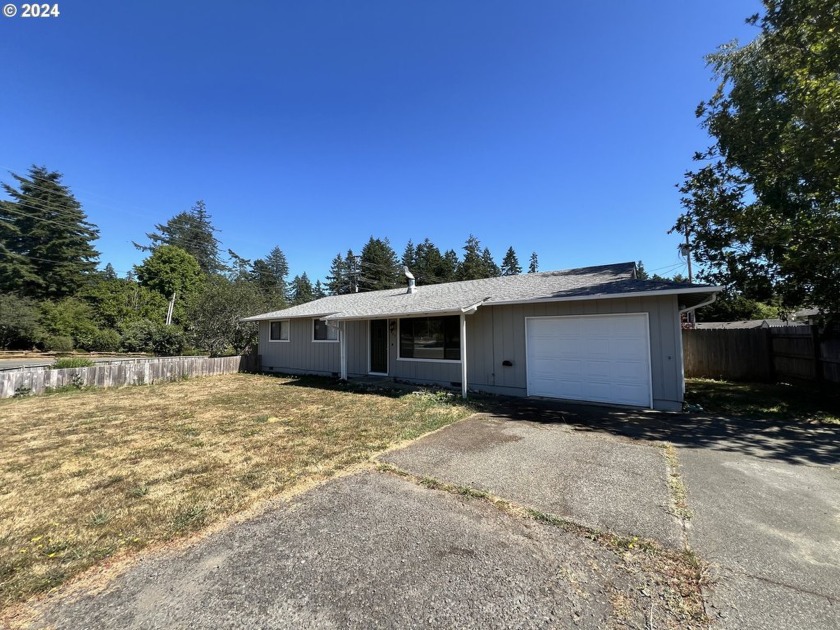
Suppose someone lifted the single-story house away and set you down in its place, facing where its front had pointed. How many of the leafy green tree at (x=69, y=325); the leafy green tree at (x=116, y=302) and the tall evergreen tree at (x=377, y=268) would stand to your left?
0

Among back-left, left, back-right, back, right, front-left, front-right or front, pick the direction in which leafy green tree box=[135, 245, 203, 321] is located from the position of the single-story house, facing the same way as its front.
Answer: right

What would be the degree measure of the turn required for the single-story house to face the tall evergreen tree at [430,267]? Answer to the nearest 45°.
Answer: approximately 135° to its right

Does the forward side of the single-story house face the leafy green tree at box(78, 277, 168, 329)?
no

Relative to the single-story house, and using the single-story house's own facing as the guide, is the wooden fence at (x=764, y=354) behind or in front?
behind

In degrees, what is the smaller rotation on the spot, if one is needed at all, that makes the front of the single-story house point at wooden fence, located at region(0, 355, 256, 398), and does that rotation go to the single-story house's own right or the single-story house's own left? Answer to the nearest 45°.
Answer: approximately 45° to the single-story house's own right

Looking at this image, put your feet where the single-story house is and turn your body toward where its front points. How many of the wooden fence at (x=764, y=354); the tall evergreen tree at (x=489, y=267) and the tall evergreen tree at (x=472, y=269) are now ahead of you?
0

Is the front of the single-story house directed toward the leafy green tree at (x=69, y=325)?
no

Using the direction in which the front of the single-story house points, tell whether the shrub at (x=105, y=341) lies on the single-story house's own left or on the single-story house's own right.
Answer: on the single-story house's own right

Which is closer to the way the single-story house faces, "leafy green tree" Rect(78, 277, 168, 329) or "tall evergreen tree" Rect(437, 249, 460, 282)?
the leafy green tree

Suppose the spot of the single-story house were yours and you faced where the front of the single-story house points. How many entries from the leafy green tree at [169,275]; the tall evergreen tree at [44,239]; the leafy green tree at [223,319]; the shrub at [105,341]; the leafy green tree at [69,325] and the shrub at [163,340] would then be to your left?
0

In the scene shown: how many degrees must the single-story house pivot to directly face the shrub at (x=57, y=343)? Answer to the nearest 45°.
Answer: approximately 45° to its right

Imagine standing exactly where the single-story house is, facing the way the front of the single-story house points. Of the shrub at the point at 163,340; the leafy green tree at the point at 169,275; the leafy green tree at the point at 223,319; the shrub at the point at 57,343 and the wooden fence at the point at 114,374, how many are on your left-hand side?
0

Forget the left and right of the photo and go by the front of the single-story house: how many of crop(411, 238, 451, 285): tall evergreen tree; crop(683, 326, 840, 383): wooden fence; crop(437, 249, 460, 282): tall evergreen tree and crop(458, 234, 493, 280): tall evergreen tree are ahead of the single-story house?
0

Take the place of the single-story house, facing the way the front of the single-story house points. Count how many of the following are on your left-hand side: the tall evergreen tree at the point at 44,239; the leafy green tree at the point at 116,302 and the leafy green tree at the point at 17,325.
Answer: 0

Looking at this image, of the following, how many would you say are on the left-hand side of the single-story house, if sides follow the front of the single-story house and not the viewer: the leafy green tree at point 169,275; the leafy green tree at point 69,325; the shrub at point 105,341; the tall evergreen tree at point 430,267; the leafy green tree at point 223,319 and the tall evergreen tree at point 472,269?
0

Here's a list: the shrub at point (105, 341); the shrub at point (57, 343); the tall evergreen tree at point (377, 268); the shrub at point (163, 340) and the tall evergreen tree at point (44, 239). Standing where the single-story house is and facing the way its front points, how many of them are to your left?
0

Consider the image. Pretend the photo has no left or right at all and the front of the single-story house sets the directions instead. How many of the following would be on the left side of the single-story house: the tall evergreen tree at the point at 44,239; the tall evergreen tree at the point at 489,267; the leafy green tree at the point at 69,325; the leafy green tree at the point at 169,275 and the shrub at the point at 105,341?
0

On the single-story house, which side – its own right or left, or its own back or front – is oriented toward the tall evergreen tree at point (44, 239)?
right

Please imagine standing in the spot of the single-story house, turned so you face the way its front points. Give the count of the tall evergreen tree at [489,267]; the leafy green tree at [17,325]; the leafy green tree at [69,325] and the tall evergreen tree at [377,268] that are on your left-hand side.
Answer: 0
